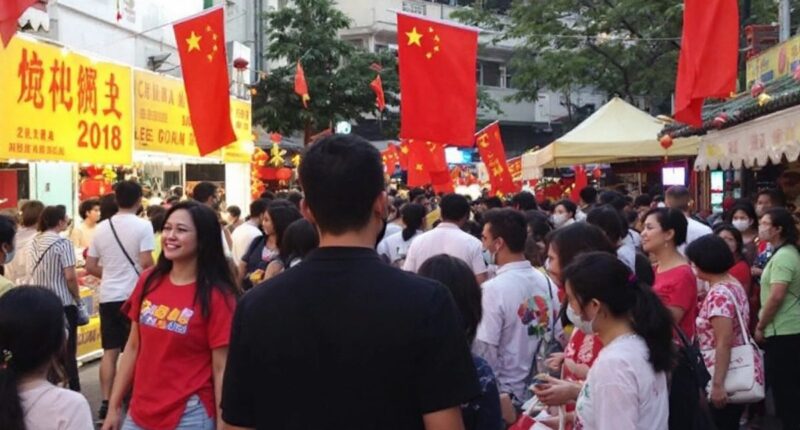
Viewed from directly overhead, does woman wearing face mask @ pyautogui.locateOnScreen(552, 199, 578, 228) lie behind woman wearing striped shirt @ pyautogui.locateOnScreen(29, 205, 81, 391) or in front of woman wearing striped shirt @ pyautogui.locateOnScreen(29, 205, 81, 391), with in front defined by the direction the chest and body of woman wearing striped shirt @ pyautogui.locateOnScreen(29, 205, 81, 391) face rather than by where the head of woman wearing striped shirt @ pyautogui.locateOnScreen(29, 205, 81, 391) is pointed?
in front

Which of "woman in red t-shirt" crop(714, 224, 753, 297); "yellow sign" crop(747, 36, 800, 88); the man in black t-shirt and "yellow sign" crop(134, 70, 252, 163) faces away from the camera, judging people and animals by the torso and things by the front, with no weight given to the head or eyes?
the man in black t-shirt

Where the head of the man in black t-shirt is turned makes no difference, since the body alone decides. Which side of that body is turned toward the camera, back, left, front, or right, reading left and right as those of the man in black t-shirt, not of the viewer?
back

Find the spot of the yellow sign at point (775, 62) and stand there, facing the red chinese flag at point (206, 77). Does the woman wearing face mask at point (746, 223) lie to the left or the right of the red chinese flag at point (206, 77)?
left

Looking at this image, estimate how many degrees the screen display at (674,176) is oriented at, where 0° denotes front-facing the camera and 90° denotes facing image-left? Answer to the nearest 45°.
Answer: approximately 0°

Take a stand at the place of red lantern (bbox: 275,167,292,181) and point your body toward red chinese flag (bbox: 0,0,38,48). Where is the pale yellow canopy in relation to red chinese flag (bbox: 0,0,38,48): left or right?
left

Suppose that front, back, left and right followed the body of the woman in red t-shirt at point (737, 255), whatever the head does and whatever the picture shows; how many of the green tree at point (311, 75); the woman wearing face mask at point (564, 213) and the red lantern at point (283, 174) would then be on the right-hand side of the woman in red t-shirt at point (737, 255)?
3

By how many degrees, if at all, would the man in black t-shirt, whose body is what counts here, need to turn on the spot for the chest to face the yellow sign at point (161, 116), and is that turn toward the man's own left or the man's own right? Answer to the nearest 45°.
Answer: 0° — they already face it

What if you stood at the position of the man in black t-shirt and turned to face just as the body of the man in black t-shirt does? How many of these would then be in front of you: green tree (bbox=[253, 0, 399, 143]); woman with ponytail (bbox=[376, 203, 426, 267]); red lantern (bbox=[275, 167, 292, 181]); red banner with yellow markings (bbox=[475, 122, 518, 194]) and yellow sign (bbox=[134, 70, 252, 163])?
5

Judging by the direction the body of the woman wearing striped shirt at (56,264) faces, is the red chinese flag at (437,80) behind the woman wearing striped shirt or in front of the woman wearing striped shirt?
in front

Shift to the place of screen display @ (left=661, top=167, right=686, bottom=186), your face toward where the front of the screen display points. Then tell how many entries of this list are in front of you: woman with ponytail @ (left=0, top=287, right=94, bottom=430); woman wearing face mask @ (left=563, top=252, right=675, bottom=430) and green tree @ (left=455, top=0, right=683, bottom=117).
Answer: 2

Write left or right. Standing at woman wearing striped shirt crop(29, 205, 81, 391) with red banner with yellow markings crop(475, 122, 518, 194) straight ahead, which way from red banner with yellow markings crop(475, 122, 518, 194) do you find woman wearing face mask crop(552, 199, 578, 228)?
right

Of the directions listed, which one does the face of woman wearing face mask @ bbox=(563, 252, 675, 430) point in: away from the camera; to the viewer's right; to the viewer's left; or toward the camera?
to the viewer's left

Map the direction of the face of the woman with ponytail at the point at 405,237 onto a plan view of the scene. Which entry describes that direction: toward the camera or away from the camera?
away from the camera
